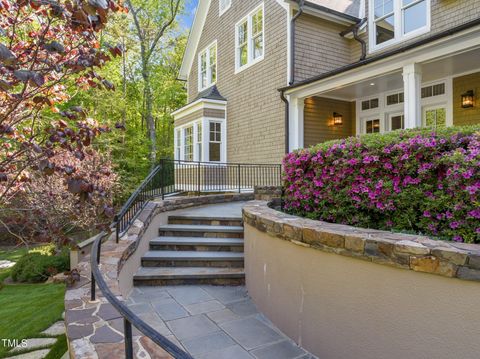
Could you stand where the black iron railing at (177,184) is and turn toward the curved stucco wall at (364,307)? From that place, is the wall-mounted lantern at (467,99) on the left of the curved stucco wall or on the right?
left

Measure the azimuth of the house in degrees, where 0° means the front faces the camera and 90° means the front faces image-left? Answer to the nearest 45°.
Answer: approximately 45°

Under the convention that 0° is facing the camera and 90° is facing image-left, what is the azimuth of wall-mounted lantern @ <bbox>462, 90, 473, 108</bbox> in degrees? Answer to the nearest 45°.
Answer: approximately 0°

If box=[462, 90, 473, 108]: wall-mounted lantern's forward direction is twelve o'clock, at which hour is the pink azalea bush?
The pink azalea bush is roughly at 12 o'clock from the wall-mounted lantern.
